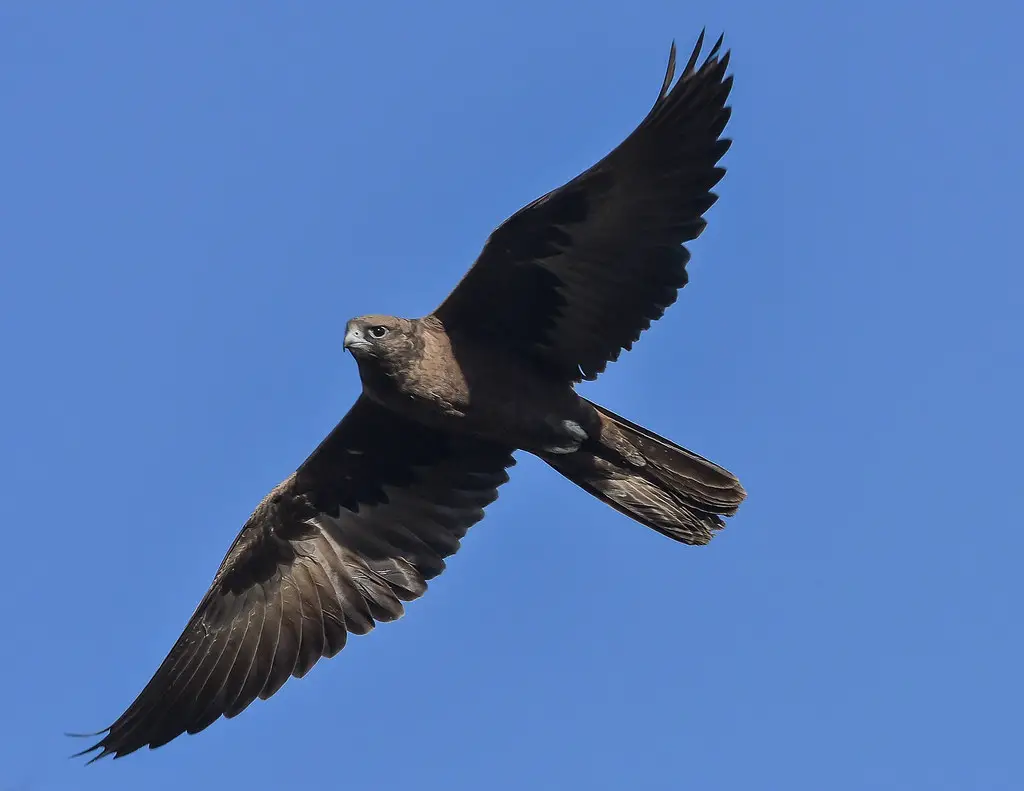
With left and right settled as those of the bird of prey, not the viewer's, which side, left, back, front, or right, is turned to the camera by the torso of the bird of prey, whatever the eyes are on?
left
